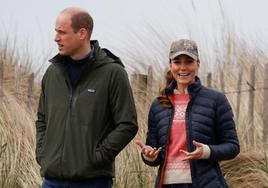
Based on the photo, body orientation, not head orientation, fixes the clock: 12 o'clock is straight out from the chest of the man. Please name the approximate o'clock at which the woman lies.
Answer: The woman is roughly at 8 o'clock from the man.

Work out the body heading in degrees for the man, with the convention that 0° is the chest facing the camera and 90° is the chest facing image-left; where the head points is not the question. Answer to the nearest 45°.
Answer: approximately 45°
